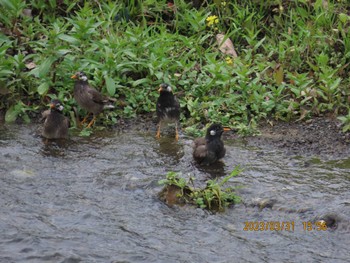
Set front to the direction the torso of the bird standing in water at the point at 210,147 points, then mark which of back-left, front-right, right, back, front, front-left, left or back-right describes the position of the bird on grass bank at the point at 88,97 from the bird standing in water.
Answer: back

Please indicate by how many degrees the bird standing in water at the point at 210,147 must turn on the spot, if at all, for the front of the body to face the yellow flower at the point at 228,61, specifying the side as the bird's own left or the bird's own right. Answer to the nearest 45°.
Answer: approximately 135° to the bird's own left

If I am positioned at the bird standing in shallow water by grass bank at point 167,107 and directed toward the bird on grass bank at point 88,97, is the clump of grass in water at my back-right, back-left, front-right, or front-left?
back-left

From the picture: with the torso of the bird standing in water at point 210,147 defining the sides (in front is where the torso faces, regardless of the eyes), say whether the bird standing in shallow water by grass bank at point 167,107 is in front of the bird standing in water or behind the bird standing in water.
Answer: behind

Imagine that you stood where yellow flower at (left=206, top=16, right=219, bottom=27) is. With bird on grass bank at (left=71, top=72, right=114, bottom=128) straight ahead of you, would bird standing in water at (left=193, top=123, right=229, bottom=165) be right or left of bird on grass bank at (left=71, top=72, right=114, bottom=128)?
left

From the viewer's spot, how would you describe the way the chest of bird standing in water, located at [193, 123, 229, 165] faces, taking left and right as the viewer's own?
facing the viewer and to the right of the viewer

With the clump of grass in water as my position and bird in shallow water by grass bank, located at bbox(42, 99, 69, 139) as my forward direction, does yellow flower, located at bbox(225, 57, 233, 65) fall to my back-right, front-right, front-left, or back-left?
front-right

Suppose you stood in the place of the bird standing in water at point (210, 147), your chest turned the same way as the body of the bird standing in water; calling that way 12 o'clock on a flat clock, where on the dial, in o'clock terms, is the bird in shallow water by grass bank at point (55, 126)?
The bird in shallow water by grass bank is roughly at 5 o'clock from the bird standing in water.

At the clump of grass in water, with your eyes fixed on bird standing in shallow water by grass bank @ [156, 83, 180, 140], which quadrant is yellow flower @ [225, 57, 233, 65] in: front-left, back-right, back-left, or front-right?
front-right
